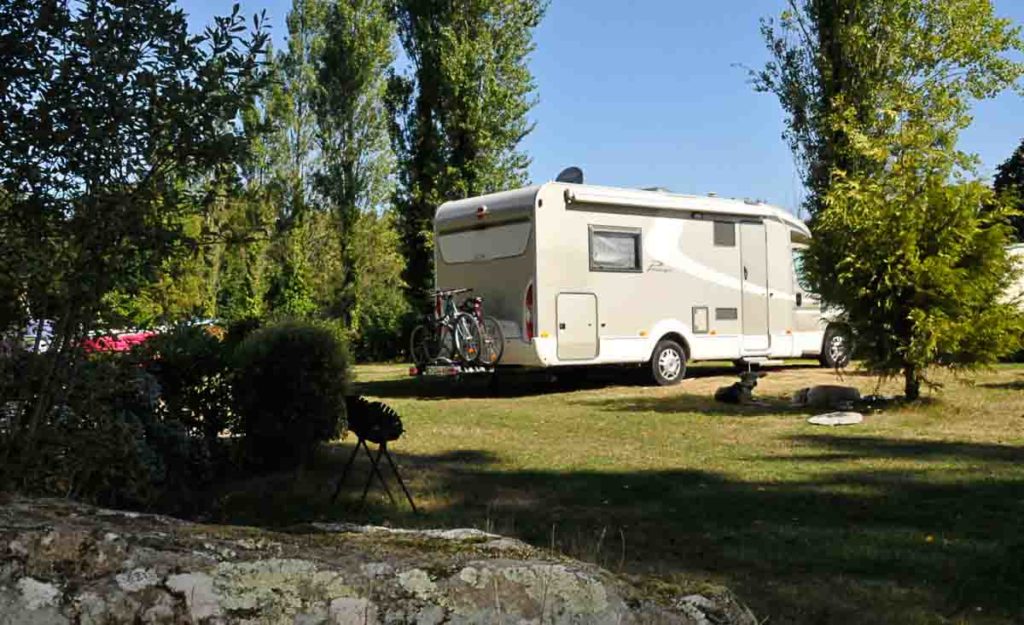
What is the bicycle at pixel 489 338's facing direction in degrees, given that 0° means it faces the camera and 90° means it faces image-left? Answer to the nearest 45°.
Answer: approximately 315°

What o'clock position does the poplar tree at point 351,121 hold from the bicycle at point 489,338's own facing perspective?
The poplar tree is roughly at 7 o'clock from the bicycle.

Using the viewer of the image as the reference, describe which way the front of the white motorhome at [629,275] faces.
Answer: facing away from the viewer and to the right of the viewer

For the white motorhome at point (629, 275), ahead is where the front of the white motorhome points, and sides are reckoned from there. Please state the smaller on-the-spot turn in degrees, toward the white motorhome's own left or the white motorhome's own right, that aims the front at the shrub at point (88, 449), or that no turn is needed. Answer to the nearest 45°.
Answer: approximately 135° to the white motorhome's own right

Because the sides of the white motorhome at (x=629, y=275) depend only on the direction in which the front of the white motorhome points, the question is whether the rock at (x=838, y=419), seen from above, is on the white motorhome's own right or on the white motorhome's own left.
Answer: on the white motorhome's own right

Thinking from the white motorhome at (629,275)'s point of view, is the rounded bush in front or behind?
behind

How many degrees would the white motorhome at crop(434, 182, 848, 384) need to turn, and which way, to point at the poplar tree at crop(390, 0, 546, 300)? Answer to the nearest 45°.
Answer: approximately 90° to its left
